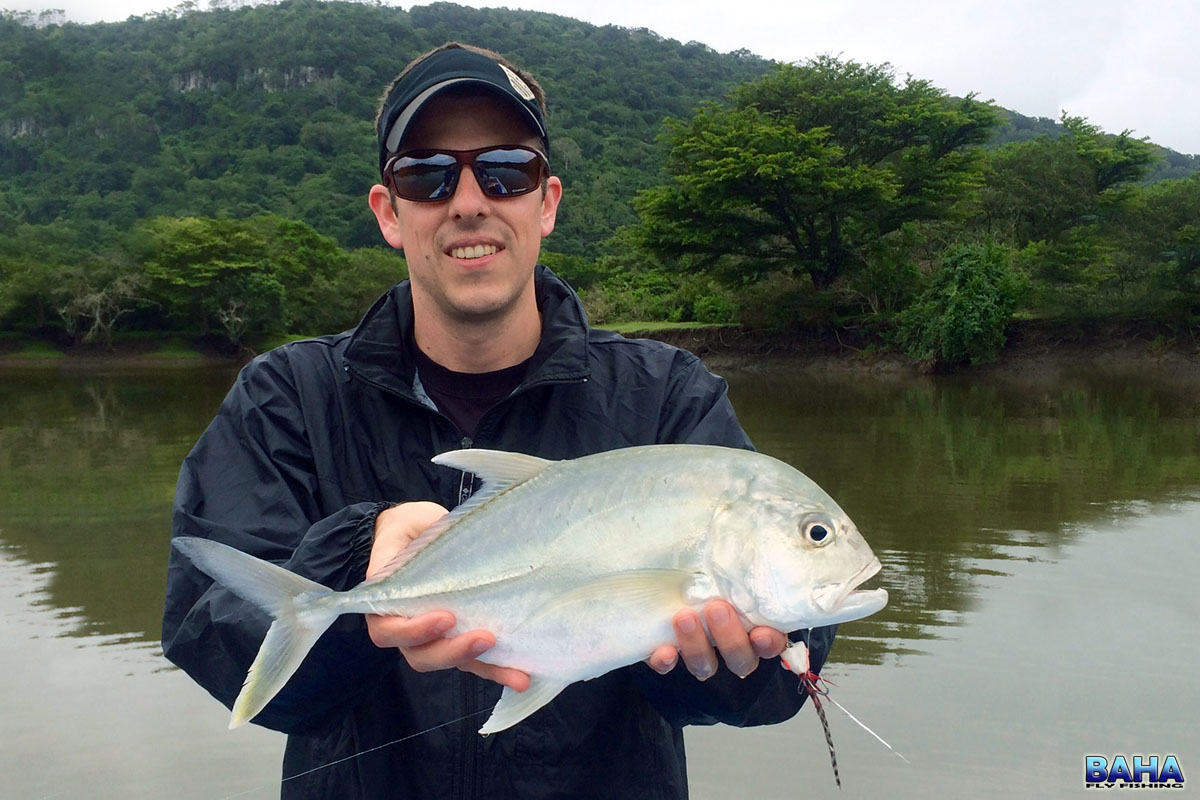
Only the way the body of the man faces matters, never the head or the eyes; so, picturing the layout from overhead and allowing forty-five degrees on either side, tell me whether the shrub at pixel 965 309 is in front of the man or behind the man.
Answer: behind

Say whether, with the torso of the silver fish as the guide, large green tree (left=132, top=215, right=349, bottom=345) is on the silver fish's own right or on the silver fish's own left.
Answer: on the silver fish's own left

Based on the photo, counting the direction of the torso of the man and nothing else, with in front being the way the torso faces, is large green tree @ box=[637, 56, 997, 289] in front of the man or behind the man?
behind

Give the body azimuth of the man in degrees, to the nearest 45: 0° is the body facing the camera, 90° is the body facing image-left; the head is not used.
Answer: approximately 0°

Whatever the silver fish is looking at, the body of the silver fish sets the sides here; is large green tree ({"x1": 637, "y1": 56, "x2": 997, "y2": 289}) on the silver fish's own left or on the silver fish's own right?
on the silver fish's own left

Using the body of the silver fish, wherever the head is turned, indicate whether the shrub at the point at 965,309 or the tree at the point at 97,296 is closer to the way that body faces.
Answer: the shrub

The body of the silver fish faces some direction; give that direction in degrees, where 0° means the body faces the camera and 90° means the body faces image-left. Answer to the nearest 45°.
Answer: approximately 270°
